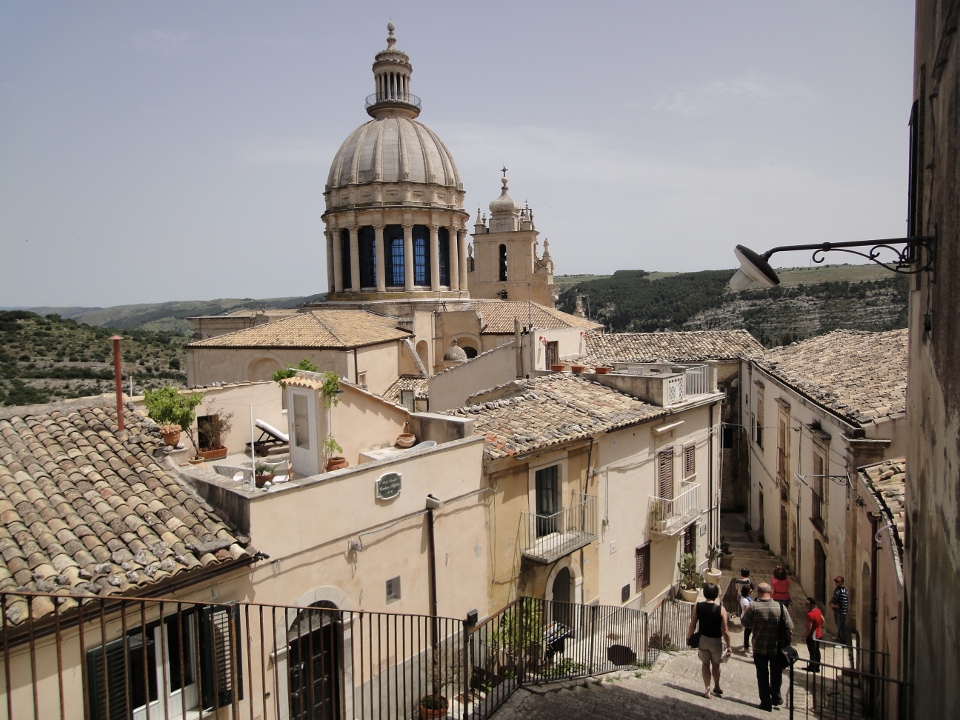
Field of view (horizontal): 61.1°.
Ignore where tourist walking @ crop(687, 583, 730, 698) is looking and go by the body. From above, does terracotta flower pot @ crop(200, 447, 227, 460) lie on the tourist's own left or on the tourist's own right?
on the tourist's own left

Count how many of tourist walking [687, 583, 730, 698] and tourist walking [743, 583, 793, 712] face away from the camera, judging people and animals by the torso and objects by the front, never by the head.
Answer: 2

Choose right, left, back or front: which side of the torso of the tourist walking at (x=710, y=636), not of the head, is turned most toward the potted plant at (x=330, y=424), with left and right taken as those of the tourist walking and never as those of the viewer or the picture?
left

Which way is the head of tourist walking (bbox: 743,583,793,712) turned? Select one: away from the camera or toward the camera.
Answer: away from the camera

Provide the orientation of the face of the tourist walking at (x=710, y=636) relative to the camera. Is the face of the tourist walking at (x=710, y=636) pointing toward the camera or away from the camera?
away from the camera

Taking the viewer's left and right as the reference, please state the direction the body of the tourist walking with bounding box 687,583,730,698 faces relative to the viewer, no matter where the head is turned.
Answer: facing away from the viewer

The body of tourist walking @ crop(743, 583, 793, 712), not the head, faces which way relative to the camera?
away from the camera

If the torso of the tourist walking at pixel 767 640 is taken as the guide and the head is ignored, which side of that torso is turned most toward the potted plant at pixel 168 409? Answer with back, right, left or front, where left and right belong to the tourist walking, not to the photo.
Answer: left

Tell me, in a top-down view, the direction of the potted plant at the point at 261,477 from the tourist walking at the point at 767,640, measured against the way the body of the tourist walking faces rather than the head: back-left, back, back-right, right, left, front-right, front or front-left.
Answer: left

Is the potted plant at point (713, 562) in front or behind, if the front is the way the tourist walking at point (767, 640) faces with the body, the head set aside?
in front
